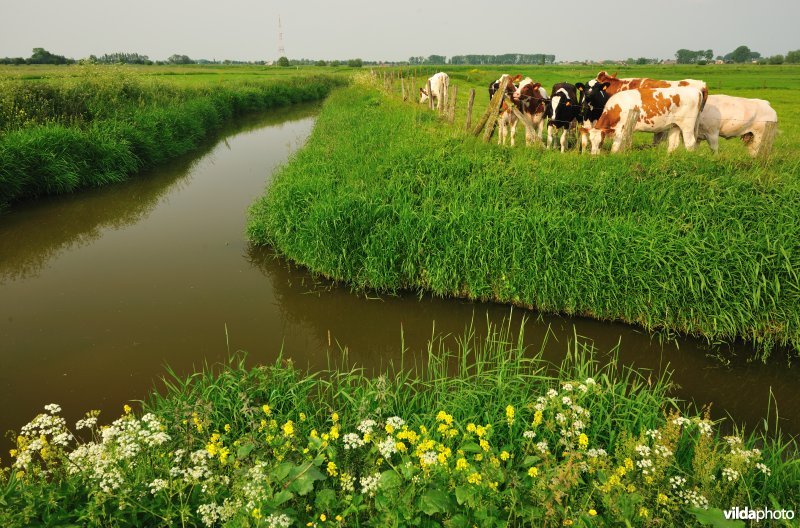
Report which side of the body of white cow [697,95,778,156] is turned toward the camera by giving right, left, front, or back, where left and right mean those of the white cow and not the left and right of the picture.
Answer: left

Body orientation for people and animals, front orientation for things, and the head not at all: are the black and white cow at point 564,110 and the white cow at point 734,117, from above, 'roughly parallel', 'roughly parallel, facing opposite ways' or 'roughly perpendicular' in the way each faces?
roughly perpendicular

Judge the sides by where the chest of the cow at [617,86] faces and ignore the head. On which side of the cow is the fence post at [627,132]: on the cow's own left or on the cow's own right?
on the cow's own left

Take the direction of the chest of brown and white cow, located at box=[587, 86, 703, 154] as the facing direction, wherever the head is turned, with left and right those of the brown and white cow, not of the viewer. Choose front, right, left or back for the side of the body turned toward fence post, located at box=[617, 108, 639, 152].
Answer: left

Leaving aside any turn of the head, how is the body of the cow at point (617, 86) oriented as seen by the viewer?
to the viewer's left

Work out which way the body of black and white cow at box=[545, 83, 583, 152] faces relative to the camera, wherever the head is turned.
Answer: toward the camera

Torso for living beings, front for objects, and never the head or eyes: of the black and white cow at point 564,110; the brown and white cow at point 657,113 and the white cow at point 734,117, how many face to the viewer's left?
2

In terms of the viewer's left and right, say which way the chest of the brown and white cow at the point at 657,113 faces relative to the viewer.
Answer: facing to the left of the viewer

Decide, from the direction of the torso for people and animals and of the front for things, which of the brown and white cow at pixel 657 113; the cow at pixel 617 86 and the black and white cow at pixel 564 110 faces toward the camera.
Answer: the black and white cow

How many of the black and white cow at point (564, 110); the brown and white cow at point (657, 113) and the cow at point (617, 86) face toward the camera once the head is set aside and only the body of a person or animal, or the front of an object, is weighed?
1
